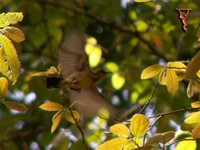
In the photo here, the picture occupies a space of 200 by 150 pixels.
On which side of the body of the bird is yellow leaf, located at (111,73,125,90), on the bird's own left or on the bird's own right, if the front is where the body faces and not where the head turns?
on the bird's own left

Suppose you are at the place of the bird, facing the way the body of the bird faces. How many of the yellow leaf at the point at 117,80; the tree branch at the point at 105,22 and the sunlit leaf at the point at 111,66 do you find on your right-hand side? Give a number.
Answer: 0

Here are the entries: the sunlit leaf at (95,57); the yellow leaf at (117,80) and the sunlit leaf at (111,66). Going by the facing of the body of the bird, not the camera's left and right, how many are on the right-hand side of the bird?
0
